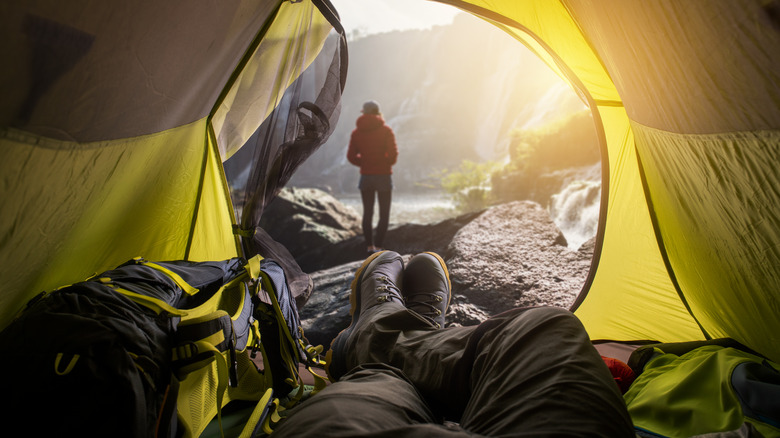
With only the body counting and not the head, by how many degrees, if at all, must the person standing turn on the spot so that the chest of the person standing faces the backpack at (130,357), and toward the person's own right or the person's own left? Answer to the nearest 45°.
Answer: approximately 180°

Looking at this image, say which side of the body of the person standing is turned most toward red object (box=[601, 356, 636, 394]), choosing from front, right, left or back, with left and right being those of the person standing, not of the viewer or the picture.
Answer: back

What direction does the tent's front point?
away from the camera

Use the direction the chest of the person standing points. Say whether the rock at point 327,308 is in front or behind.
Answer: behind

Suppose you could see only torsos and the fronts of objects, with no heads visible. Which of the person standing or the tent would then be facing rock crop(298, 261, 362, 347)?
the tent

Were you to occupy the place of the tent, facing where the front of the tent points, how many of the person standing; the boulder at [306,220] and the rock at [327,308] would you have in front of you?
3

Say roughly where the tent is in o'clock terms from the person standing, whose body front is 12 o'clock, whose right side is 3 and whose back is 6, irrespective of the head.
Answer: The tent is roughly at 6 o'clock from the person standing.

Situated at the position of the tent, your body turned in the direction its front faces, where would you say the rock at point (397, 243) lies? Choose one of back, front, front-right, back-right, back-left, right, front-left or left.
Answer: front

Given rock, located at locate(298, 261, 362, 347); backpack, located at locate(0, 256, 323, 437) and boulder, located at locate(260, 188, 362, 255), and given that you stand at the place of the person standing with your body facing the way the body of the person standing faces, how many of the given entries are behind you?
2

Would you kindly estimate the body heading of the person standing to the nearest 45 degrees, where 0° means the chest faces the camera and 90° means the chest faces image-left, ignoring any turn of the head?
approximately 180°

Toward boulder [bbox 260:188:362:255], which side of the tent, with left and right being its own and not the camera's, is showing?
front

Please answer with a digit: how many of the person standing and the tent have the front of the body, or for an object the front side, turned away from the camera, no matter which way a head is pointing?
2

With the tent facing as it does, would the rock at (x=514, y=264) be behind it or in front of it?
in front

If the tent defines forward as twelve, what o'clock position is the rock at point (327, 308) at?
The rock is roughly at 12 o'clock from the tent.

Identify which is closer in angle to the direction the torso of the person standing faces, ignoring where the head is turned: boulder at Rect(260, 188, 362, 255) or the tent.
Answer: the boulder
